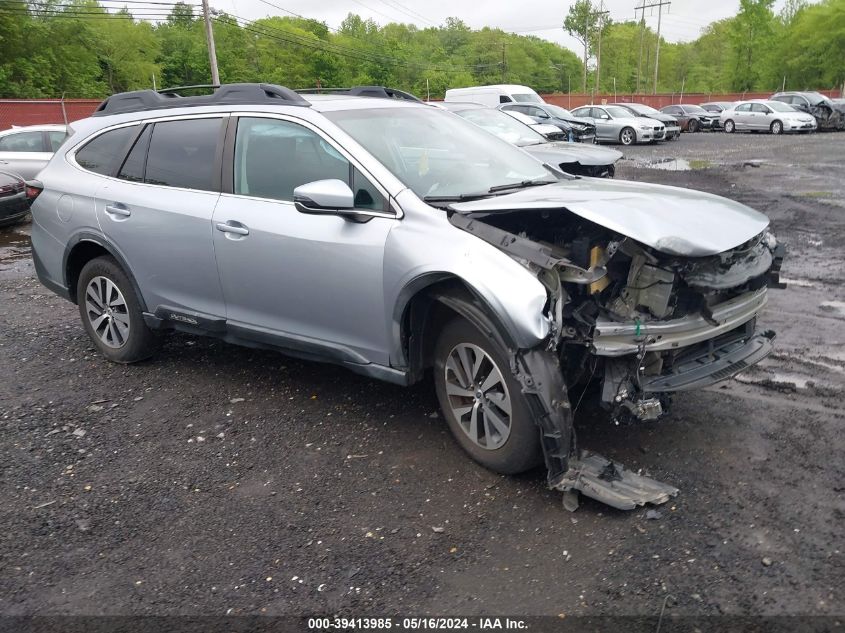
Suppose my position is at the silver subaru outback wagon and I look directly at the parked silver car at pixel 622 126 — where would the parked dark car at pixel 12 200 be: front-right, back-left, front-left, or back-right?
front-left

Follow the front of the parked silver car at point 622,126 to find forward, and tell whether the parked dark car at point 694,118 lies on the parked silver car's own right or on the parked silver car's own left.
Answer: on the parked silver car's own left

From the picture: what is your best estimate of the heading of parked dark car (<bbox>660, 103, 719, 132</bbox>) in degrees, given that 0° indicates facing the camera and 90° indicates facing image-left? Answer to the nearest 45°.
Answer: approximately 315°

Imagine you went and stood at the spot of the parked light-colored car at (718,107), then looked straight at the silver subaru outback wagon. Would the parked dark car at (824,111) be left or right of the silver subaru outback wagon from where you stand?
left

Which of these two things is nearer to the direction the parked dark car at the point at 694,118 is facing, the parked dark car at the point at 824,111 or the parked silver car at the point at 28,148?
the parked dark car

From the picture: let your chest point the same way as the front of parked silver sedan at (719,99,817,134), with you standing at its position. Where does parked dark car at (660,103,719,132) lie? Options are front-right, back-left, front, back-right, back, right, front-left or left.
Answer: back

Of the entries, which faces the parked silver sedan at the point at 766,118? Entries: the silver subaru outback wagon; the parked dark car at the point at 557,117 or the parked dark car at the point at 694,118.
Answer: the parked dark car at the point at 694,118

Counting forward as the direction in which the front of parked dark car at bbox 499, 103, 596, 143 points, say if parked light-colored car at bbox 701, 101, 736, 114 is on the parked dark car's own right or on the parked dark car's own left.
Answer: on the parked dark car's own left

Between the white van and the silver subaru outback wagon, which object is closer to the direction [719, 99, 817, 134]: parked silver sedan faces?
the silver subaru outback wagon

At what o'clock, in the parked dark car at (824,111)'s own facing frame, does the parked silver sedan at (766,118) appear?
The parked silver sedan is roughly at 3 o'clock from the parked dark car.

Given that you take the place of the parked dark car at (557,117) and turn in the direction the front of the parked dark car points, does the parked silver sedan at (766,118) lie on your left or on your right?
on your left

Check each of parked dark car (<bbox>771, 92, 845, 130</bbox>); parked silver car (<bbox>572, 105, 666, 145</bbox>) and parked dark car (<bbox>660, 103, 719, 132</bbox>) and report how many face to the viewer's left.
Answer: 0

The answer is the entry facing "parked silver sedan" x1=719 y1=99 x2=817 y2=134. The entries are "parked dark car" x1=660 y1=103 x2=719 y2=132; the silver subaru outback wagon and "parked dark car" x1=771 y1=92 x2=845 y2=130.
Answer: "parked dark car" x1=660 y1=103 x2=719 y2=132

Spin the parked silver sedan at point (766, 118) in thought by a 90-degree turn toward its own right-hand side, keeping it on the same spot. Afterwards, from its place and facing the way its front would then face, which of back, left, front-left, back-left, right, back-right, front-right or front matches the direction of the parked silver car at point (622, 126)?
front

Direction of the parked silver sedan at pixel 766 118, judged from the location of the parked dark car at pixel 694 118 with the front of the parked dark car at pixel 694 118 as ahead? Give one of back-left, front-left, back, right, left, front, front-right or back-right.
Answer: front

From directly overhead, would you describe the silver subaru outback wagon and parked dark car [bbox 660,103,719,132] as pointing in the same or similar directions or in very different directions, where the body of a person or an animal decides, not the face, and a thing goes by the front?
same or similar directions

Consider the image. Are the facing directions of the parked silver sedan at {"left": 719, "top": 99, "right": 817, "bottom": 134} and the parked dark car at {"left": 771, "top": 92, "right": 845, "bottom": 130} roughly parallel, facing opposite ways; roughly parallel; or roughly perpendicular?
roughly parallel

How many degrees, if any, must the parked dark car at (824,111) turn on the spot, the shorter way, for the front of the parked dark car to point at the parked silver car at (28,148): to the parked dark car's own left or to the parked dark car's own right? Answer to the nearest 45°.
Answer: approximately 90° to the parked dark car's own right

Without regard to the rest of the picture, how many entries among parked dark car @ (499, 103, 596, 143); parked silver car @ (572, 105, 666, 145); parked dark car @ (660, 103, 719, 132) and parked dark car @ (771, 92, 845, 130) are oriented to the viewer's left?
0
